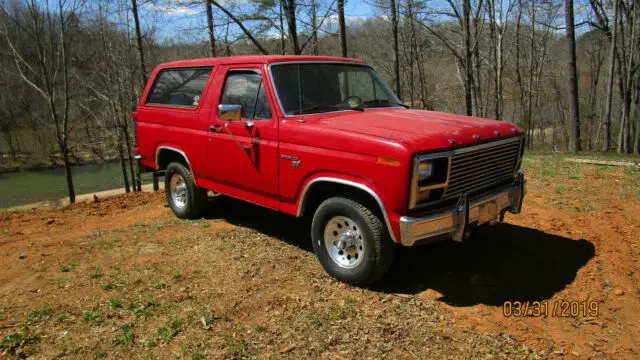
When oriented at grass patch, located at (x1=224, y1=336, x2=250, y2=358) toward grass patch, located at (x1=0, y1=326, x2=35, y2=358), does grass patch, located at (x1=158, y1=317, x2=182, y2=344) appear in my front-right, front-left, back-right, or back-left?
front-right

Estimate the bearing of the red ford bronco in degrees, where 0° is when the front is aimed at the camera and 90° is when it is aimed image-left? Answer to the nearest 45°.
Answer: approximately 315°

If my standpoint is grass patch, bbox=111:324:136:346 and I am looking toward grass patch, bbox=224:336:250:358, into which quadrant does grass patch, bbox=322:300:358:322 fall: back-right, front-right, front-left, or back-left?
front-left

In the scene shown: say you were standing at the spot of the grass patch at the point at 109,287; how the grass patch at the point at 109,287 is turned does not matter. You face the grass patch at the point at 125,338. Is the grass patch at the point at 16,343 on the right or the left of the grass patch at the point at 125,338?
right

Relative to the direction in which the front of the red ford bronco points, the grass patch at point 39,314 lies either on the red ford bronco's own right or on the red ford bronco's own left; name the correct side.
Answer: on the red ford bronco's own right

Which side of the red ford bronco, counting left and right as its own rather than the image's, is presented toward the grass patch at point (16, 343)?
right

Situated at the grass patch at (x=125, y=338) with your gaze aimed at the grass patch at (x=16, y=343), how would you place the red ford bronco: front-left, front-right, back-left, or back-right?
back-right

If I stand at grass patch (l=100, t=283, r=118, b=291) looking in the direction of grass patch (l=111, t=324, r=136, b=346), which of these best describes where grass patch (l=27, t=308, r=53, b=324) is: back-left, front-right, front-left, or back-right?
front-right
